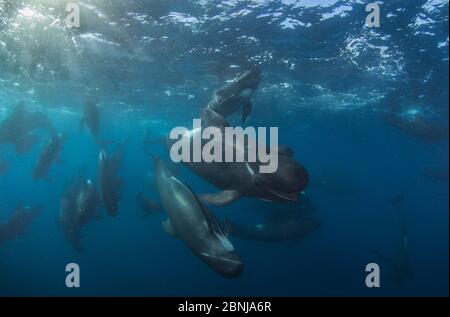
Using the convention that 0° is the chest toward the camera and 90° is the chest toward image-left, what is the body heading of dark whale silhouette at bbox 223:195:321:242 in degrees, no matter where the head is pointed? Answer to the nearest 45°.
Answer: approximately 270°

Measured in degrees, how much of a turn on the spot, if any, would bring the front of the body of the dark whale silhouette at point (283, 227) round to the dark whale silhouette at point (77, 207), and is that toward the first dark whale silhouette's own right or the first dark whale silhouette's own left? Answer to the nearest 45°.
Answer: approximately 135° to the first dark whale silhouette's own right

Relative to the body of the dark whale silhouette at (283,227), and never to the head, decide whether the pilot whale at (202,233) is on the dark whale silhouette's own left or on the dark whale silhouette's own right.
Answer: on the dark whale silhouette's own right
